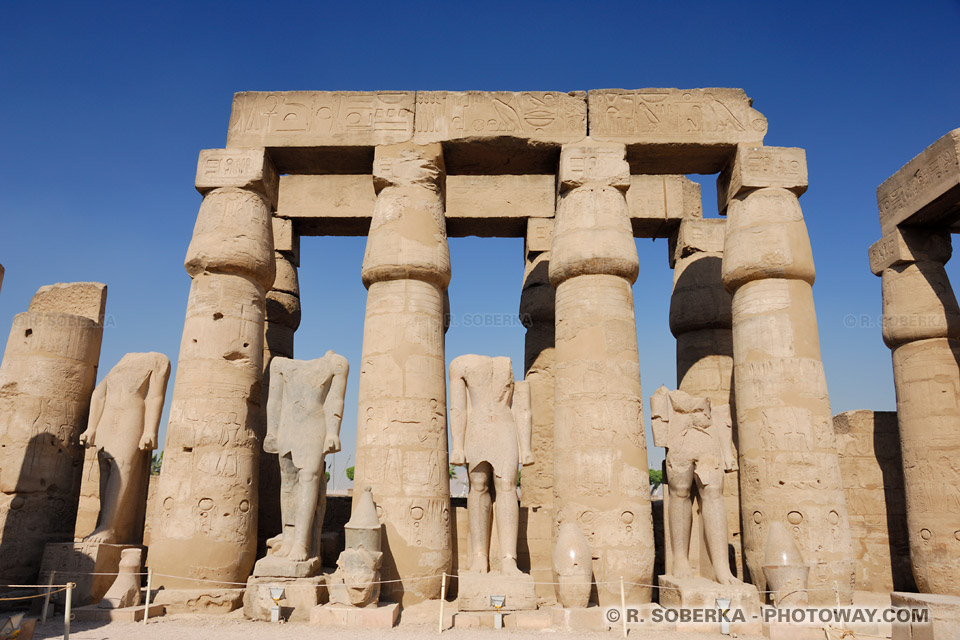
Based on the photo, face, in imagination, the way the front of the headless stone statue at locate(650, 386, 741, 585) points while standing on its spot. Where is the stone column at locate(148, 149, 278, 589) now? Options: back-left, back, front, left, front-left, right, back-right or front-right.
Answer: right

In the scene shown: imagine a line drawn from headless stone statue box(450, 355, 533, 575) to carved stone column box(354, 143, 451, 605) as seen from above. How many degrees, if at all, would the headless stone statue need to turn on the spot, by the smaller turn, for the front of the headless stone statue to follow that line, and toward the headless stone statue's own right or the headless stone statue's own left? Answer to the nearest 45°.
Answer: approximately 135° to the headless stone statue's own right

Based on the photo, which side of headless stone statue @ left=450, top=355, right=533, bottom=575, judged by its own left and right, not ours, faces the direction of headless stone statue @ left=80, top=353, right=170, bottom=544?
right

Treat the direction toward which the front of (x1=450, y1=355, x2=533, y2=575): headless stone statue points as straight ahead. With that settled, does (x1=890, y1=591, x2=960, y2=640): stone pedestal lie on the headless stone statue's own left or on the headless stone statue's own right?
on the headless stone statue's own left

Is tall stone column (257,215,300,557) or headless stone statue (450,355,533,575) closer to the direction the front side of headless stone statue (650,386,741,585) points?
the headless stone statue

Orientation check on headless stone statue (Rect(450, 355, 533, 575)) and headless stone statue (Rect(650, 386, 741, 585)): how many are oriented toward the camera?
2

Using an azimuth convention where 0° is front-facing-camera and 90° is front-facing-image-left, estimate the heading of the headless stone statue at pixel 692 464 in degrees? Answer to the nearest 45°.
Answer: approximately 0°

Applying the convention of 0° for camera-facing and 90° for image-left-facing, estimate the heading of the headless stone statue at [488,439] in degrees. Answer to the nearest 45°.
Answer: approximately 0°

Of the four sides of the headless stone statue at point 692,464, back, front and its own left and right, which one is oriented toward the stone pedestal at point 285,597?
right
